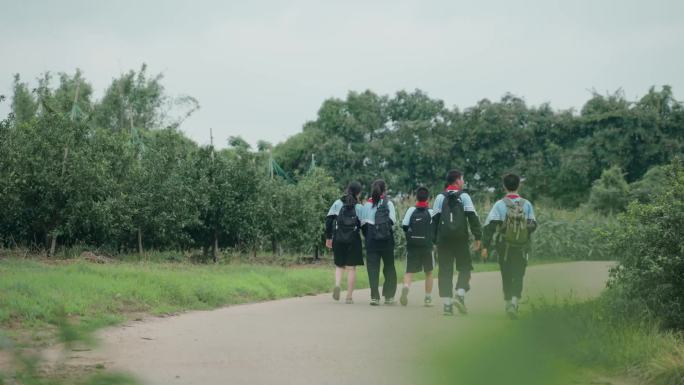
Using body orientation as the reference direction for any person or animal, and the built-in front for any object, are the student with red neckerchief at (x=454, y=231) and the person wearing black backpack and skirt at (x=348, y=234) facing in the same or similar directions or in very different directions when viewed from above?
same or similar directions

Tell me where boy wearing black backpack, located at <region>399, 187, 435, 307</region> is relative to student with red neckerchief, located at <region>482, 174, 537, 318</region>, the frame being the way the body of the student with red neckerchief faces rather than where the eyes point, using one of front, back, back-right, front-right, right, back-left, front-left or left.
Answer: front-left

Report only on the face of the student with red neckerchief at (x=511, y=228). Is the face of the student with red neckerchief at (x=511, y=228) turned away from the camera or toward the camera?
away from the camera

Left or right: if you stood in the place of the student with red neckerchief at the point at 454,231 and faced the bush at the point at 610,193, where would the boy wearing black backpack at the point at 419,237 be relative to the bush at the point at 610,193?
left

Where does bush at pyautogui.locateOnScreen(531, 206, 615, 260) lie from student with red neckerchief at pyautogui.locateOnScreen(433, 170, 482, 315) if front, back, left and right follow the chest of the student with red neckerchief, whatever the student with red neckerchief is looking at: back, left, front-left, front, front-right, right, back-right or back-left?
front

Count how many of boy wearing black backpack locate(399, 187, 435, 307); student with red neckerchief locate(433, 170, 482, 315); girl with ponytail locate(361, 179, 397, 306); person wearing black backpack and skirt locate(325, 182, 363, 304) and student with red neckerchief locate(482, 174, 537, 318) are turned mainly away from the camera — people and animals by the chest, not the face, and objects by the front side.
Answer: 5

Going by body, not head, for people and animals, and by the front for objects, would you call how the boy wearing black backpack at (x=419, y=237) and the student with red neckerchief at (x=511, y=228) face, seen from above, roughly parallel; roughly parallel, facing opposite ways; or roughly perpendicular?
roughly parallel

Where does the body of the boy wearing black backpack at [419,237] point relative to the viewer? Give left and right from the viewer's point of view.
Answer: facing away from the viewer

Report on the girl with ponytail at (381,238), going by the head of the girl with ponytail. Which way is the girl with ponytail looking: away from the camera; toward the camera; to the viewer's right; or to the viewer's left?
away from the camera

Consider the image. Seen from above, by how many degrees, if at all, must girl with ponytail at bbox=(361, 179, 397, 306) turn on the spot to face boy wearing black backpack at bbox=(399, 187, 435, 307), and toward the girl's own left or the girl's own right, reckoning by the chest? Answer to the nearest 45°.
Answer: approximately 90° to the girl's own right

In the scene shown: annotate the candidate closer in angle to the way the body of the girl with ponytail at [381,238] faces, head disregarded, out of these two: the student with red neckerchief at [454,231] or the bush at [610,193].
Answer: the bush

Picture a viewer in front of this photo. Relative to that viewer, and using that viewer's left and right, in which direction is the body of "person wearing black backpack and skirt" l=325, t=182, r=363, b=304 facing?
facing away from the viewer

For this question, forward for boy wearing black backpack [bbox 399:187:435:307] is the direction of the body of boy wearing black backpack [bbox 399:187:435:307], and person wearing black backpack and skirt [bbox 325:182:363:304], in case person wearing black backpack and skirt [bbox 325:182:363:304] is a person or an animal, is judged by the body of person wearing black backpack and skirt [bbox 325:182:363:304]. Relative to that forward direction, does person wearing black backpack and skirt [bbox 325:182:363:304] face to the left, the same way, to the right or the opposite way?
the same way

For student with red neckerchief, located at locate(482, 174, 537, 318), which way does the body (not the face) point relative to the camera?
away from the camera

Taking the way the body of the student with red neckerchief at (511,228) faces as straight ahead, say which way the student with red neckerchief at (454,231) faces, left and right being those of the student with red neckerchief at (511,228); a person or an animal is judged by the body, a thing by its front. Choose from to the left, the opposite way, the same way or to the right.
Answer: the same way

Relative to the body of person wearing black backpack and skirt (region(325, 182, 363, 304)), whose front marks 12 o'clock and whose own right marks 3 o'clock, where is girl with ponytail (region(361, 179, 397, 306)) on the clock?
The girl with ponytail is roughly at 4 o'clock from the person wearing black backpack and skirt.
